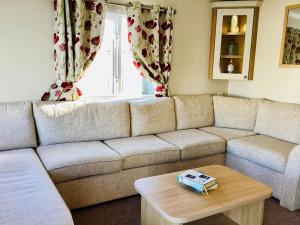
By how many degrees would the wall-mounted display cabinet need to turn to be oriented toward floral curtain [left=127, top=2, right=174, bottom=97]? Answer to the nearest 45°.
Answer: approximately 45° to its right

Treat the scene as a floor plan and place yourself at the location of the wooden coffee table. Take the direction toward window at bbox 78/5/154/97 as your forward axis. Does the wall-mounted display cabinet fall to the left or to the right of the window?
right

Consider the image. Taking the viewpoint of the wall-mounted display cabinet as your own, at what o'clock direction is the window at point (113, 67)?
The window is roughly at 2 o'clock from the wall-mounted display cabinet.

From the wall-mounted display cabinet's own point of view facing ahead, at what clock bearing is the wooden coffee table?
The wooden coffee table is roughly at 12 o'clock from the wall-mounted display cabinet.

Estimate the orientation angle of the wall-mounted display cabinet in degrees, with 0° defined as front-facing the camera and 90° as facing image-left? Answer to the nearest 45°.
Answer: approximately 0°

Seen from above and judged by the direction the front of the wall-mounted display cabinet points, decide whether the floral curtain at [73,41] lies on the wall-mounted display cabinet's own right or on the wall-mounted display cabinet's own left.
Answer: on the wall-mounted display cabinet's own right

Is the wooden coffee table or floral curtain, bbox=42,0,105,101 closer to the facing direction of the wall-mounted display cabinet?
the wooden coffee table
